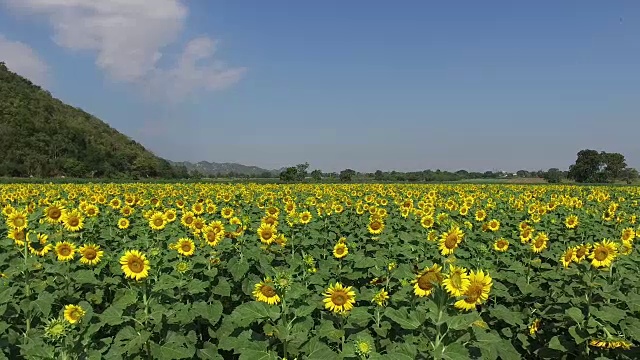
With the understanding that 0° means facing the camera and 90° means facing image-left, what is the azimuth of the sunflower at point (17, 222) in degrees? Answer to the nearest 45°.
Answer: approximately 0°

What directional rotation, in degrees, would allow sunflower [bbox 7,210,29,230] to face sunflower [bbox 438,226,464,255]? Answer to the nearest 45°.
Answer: approximately 45° to its left

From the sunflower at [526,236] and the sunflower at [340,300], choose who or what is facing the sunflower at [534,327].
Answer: the sunflower at [526,236]

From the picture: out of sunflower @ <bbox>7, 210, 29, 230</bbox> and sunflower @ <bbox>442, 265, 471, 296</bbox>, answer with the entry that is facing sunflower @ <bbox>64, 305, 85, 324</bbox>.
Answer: sunflower @ <bbox>7, 210, 29, 230</bbox>

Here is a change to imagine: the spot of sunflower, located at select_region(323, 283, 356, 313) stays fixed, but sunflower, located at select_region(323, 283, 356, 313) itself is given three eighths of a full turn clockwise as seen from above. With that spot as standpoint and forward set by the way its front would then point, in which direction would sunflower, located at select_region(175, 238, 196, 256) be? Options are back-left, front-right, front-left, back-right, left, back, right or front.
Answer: front

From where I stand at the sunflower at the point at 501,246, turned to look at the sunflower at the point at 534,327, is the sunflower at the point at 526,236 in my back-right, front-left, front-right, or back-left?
back-left

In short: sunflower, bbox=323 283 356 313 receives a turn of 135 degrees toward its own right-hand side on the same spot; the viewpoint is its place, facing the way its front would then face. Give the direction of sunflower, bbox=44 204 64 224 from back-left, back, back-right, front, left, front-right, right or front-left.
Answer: front

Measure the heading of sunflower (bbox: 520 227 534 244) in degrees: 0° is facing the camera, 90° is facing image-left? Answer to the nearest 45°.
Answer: approximately 0°

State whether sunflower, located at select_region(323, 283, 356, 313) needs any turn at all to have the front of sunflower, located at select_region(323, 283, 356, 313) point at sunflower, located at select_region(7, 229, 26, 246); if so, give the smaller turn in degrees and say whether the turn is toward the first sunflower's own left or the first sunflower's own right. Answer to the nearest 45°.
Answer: approximately 90° to the first sunflower's own right

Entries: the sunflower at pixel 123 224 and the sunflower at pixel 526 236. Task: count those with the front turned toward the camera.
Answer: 2

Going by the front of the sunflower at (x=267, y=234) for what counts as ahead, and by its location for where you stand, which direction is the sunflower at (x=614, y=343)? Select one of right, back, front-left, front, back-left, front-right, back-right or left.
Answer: front-left
